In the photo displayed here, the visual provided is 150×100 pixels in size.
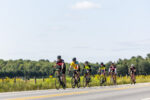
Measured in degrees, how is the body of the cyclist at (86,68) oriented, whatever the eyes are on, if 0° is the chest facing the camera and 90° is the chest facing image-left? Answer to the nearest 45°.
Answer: approximately 45°

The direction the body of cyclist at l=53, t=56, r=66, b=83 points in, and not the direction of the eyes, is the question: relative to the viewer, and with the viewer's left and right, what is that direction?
facing the viewer and to the left of the viewer

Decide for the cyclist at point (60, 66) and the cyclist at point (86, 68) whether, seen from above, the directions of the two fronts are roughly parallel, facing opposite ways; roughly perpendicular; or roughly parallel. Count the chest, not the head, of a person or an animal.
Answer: roughly parallel

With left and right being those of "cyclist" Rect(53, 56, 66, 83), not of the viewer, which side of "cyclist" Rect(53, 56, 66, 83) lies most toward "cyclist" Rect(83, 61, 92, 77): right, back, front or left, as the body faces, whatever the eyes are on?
back

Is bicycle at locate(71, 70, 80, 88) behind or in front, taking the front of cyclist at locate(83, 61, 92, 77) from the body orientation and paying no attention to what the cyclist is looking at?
in front

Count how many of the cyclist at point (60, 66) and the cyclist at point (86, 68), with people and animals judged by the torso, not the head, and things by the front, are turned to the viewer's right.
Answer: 0

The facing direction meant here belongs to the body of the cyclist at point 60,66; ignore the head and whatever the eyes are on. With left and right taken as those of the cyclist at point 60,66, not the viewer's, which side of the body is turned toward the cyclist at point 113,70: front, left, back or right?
back
